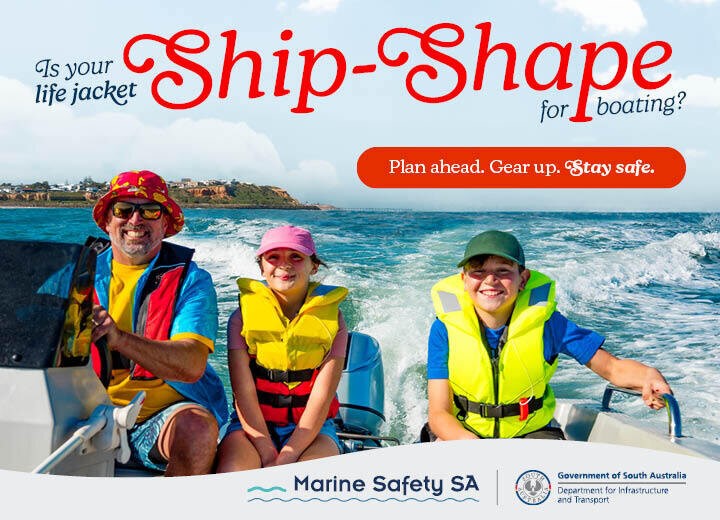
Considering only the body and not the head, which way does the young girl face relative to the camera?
toward the camera

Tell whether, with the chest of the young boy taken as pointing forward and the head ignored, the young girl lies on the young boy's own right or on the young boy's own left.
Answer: on the young boy's own right

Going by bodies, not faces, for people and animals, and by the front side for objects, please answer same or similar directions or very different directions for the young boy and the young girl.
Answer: same or similar directions

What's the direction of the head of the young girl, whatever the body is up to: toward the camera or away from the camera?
toward the camera

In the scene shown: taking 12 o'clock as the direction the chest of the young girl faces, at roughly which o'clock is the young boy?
The young boy is roughly at 9 o'clock from the young girl.

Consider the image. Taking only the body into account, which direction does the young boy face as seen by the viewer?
toward the camera

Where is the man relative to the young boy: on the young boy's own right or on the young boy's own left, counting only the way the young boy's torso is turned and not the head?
on the young boy's own right

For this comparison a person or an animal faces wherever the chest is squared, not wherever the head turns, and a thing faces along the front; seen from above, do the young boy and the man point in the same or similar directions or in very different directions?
same or similar directions

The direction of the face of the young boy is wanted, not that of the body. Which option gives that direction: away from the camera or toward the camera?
toward the camera

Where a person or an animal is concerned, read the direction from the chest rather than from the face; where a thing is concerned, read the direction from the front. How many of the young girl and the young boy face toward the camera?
2
